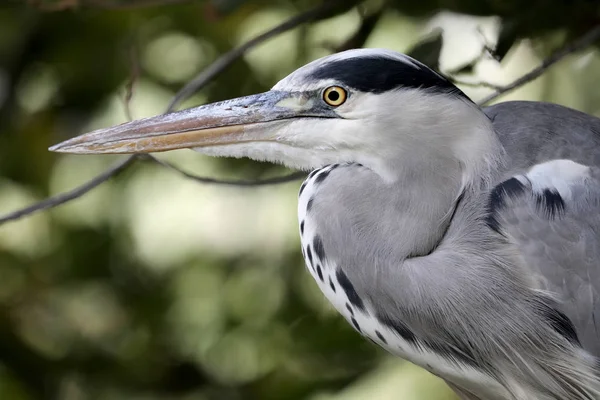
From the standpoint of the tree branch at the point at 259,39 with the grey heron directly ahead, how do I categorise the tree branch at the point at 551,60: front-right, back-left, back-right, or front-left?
front-left

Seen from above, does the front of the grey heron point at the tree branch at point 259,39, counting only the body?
no

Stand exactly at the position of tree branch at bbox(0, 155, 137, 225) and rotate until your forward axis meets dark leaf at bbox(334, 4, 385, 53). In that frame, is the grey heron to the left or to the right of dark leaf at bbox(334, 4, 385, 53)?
right

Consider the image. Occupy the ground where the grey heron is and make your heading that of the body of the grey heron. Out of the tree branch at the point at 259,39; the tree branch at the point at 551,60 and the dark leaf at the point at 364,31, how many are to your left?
0

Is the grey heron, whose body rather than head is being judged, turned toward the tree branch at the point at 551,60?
no

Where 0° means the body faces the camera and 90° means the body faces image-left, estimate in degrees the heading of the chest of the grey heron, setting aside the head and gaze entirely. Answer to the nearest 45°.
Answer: approximately 90°

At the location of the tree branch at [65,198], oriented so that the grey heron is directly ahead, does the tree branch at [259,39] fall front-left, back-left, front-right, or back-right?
front-left

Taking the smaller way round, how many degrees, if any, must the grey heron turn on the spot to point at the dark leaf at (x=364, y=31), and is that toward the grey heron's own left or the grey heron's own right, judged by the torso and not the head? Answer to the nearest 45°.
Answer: approximately 90° to the grey heron's own right

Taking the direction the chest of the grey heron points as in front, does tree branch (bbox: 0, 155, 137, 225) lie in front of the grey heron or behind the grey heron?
in front
